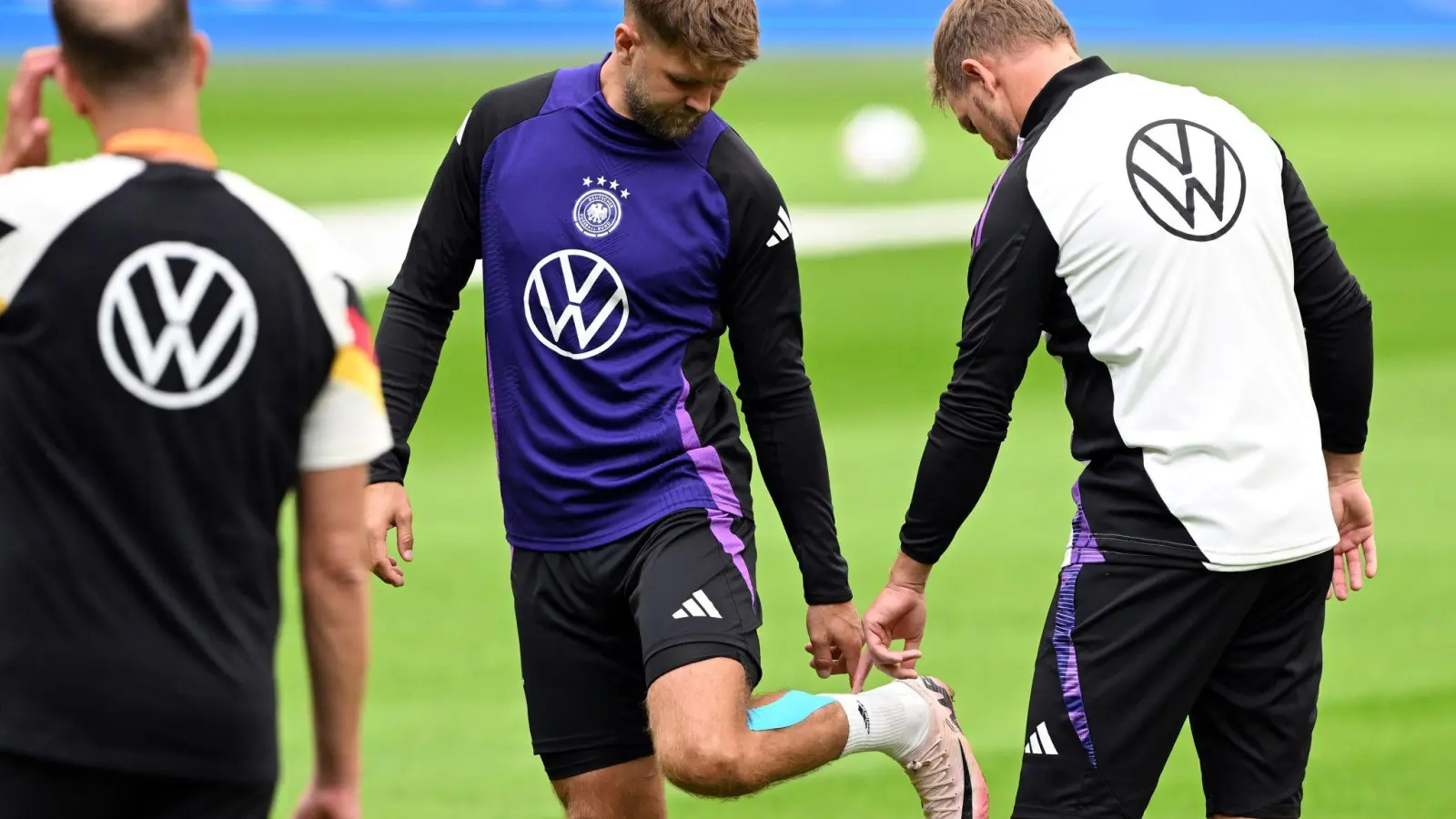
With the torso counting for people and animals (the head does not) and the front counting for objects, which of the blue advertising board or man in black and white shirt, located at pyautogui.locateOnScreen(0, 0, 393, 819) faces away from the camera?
the man in black and white shirt

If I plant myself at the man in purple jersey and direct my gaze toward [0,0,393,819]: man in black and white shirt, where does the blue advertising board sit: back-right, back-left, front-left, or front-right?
back-right

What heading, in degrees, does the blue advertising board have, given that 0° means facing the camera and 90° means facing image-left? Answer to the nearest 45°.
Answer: approximately 0°

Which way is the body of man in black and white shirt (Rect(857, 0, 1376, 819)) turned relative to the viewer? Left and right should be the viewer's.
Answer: facing away from the viewer and to the left of the viewer

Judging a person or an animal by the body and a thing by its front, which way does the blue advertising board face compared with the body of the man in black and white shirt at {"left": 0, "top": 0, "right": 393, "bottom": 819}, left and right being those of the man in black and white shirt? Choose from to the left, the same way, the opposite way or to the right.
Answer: the opposite way

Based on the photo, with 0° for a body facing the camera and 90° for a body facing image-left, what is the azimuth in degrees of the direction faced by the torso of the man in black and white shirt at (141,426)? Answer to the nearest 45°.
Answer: approximately 180°

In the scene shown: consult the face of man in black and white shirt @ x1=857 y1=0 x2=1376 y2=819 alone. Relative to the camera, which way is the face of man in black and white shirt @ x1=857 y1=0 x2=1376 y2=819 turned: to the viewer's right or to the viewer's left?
to the viewer's left

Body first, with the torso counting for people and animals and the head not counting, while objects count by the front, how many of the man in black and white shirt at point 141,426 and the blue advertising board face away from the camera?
1

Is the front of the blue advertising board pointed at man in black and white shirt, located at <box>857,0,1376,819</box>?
yes

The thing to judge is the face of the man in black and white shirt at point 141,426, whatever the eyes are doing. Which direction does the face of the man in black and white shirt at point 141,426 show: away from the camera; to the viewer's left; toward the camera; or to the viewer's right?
away from the camera
